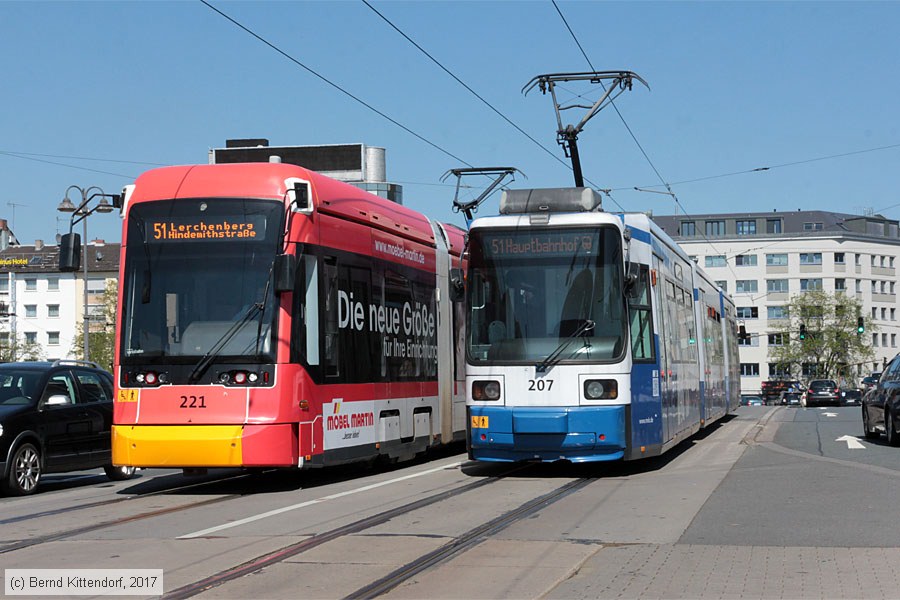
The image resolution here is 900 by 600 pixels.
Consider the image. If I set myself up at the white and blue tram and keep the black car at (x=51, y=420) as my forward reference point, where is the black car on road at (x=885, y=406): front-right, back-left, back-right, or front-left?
back-right

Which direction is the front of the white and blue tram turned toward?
toward the camera

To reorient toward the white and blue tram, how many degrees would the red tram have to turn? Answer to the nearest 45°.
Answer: approximately 135° to its left

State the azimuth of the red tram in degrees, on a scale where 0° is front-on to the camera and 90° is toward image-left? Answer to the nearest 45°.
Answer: approximately 45°

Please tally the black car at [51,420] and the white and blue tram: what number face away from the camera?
0

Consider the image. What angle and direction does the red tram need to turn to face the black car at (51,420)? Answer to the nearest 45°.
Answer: approximately 90° to its right

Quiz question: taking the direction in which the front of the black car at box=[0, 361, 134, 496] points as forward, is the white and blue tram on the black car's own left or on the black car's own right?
on the black car's own left

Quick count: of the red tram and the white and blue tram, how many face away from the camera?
0

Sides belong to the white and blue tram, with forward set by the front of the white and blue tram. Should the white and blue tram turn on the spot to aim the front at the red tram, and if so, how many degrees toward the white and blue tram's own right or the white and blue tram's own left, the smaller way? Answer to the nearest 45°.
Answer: approximately 45° to the white and blue tram's own right
